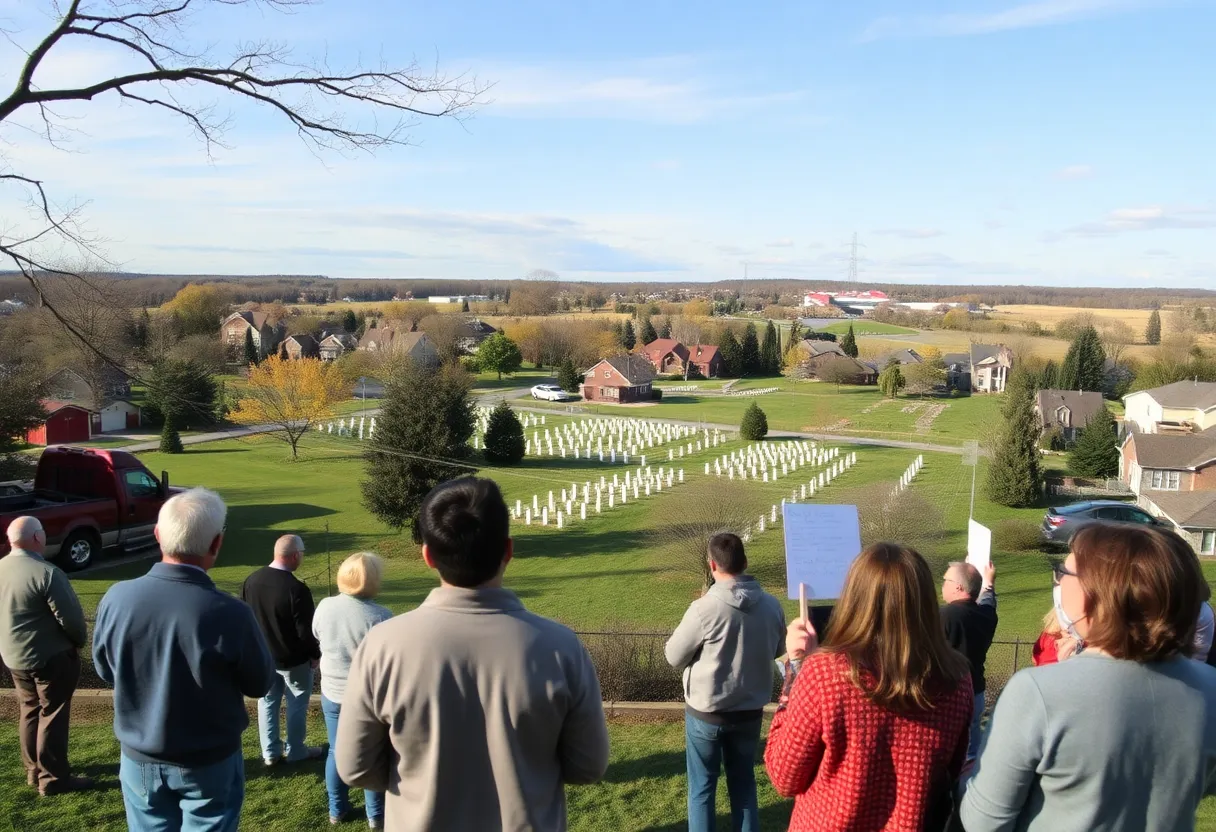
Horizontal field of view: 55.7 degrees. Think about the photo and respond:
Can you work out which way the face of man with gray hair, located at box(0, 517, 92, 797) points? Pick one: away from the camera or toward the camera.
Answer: away from the camera

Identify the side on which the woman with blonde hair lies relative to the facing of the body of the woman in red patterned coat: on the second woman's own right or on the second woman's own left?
on the second woman's own left

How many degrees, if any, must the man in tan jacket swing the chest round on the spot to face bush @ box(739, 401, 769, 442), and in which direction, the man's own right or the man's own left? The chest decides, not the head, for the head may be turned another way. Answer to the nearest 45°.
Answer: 0° — they already face it

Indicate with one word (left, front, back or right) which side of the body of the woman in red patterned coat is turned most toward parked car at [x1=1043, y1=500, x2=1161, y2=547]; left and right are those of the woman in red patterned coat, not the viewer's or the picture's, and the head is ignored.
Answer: front

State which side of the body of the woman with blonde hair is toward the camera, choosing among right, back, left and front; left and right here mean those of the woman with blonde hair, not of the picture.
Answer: back

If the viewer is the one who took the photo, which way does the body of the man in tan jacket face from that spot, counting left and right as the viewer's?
facing away from the viewer

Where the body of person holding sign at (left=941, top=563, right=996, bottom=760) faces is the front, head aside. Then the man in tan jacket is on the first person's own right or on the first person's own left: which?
on the first person's own left

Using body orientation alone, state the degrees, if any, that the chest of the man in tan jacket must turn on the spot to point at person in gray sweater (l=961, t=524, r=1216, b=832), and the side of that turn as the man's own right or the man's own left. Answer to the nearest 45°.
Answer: approximately 90° to the man's own right

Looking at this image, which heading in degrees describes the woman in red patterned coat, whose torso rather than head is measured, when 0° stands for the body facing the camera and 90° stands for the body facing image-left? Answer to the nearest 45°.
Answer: approximately 180°

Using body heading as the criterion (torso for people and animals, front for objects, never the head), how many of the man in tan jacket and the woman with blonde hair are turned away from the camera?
2

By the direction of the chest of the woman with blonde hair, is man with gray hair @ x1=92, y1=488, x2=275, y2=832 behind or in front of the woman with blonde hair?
behind

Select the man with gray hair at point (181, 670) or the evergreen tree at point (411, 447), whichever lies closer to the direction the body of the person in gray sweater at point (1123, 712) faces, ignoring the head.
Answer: the evergreen tree

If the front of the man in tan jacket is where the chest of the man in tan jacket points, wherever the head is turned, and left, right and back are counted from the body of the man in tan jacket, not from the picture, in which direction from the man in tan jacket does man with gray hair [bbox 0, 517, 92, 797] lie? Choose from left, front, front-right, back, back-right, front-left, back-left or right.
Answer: front-left

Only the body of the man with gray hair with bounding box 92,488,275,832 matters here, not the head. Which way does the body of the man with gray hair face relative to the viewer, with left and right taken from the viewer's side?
facing away from the viewer and to the right of the viewer

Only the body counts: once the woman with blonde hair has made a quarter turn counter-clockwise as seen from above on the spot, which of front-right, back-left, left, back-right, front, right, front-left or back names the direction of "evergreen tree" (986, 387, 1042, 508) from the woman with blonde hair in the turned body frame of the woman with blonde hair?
back-right

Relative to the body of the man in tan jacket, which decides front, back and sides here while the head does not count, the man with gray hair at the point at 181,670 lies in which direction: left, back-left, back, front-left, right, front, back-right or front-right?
front-left

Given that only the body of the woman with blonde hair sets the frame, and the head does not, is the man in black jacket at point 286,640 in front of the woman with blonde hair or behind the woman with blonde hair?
in front

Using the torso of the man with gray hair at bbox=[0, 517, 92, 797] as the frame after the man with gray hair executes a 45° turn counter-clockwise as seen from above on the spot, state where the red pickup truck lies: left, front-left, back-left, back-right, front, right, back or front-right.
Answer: front
